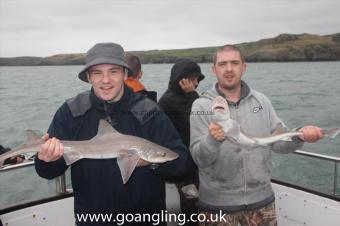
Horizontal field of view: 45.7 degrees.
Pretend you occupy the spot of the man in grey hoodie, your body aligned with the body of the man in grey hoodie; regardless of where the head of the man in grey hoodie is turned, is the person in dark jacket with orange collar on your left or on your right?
on your right

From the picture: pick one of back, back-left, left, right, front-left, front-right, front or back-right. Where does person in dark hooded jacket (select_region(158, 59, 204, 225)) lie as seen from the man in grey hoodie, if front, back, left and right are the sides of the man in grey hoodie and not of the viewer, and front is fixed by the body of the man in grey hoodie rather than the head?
back-right

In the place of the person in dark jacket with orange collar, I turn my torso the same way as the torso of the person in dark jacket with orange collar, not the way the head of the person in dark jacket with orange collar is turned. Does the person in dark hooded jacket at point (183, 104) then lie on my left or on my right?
on my right

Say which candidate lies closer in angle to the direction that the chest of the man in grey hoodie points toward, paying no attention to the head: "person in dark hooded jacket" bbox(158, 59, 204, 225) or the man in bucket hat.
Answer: the man in bucket hat

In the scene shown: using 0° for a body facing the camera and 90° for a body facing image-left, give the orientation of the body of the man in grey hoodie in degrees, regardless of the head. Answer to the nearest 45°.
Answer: approximately 0°

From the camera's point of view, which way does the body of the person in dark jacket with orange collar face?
away from the camera

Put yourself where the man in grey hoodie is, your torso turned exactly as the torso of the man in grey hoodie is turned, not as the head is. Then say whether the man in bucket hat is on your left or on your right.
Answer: on your right
